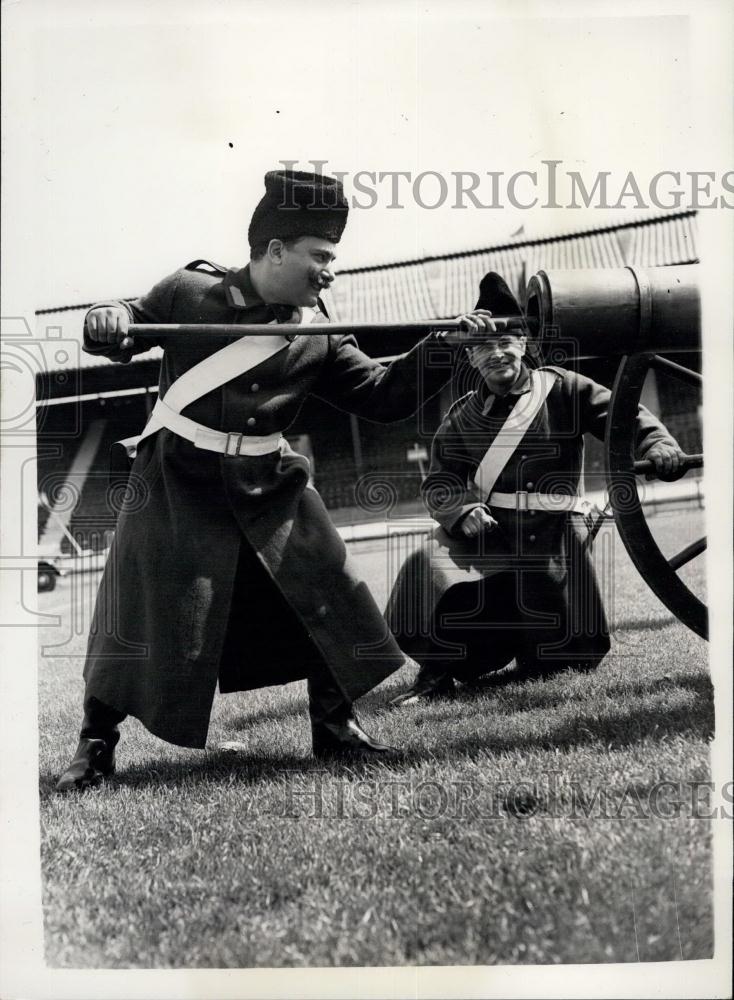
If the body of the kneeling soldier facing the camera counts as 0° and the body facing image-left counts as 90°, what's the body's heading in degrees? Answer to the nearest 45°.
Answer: approximately 0°

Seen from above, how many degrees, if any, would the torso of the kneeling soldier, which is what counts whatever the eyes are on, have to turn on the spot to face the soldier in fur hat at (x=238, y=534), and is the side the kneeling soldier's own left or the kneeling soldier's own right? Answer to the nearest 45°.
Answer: approximately 45° to the kneeling soldier's own right
